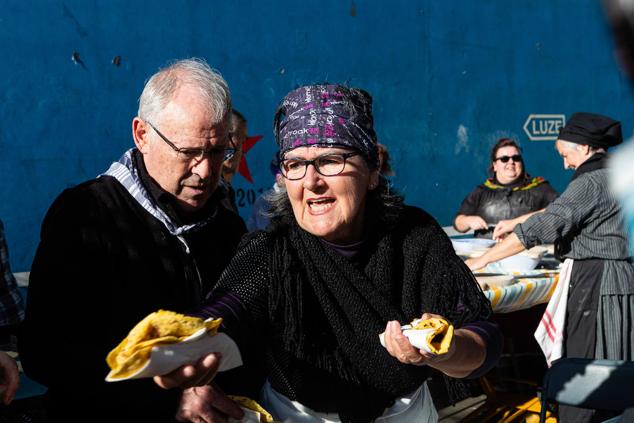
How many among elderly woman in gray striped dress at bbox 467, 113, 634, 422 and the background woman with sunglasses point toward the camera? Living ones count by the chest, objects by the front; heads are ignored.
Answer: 1

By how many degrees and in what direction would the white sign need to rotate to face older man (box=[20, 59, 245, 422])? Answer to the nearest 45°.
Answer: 0° — it already faces them

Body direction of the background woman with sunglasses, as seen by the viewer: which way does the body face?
toward the camera

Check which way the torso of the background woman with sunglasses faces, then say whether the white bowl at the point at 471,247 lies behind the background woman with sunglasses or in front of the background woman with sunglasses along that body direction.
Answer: in front

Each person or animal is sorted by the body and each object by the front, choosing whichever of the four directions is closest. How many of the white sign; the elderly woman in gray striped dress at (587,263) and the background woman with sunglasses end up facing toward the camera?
2

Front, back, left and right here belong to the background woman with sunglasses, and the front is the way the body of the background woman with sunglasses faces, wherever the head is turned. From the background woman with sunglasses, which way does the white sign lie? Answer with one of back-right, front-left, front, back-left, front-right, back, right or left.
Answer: back

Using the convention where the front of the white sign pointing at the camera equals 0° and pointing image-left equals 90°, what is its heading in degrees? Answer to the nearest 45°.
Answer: approximately 0°

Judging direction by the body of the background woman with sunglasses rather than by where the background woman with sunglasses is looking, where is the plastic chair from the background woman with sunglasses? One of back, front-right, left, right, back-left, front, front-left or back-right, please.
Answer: front

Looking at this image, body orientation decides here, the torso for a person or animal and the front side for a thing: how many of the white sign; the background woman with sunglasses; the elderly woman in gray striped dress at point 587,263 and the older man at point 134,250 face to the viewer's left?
1

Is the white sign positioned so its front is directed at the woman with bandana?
yes

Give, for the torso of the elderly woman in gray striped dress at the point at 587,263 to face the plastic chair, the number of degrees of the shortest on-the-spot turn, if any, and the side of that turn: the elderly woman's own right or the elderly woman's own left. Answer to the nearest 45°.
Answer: approximately 90° to the elderly woman's own left

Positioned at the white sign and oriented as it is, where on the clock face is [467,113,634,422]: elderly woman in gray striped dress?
The elderly woman in gray striped dress is roughly at 12 o'clock from the white sign.

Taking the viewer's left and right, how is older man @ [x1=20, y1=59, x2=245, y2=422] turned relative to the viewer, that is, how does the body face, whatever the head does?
facing the viewer and to the right of the viewer

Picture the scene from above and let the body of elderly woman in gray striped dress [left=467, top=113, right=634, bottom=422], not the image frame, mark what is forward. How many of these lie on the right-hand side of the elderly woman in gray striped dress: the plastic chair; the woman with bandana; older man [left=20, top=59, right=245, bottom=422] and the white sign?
1

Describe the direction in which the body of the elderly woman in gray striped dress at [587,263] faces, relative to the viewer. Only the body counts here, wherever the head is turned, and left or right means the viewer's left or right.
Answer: facing to the left of the viewer

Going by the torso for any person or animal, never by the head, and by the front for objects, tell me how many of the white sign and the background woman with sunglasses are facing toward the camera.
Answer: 2

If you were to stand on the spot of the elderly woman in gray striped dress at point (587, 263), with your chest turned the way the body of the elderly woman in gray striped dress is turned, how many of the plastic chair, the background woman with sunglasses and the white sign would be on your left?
1
